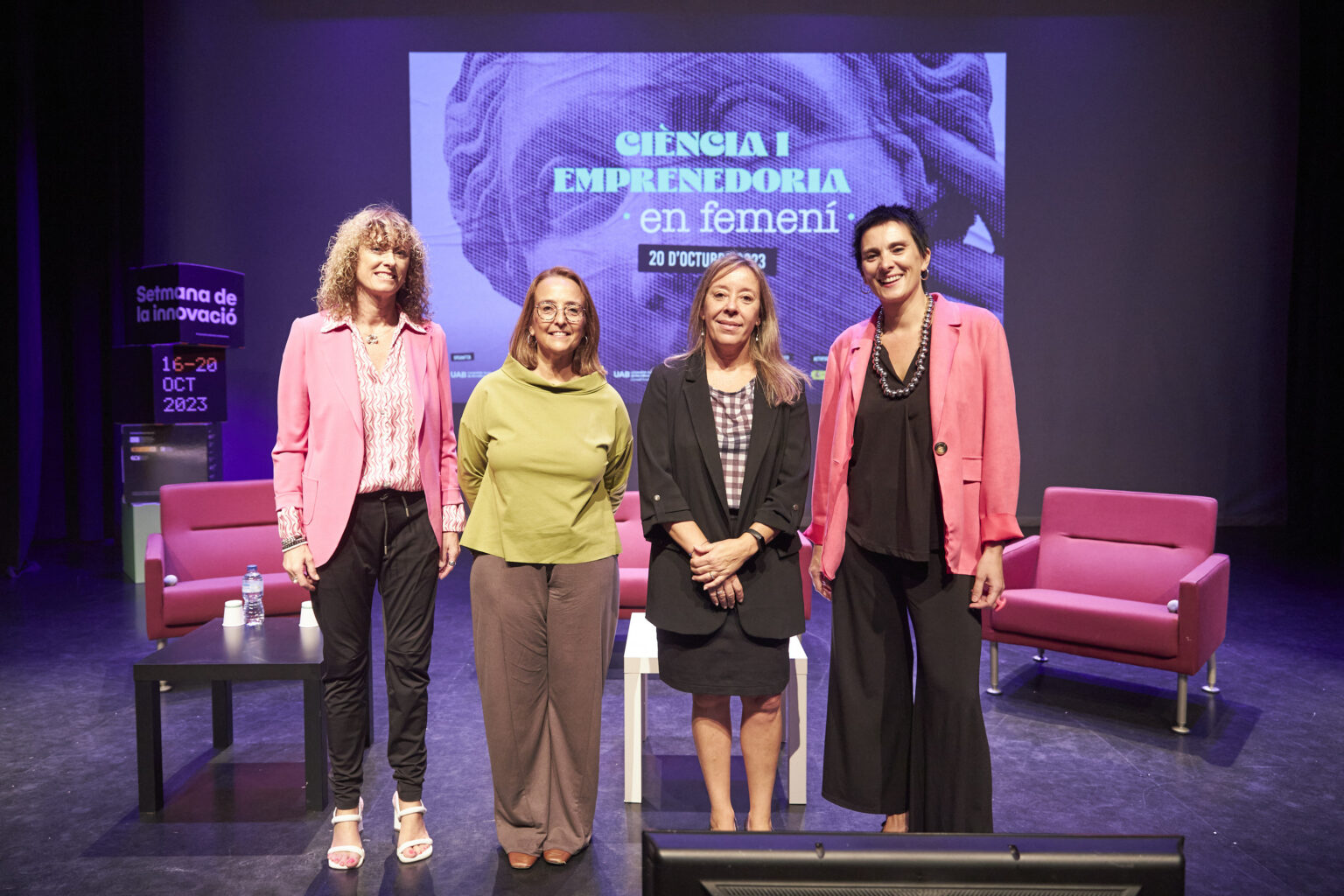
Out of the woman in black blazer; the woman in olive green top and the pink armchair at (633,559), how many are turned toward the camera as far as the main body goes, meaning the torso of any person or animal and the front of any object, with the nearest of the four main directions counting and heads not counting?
3

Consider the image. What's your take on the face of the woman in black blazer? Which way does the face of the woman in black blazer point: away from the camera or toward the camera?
toward the camera

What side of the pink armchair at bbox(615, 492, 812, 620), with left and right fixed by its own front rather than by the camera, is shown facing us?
front

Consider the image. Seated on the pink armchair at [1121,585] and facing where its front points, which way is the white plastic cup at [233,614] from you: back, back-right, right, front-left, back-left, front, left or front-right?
front

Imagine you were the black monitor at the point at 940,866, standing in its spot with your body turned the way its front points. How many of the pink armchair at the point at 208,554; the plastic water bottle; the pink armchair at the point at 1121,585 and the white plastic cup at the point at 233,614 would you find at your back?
0

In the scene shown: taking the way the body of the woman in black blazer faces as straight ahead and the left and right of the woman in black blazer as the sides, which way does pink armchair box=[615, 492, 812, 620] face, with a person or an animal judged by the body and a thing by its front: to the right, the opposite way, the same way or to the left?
the same way

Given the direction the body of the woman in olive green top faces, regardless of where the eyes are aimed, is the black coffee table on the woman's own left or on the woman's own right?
on the woman's own right

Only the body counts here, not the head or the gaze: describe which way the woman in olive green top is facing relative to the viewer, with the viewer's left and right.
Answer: facing the viewer

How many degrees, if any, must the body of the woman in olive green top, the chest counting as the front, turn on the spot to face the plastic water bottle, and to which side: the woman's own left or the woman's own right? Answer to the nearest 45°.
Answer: approximately 135° to the woman's own right

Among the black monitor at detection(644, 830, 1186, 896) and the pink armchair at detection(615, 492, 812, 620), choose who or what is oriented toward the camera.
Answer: the pink armchair

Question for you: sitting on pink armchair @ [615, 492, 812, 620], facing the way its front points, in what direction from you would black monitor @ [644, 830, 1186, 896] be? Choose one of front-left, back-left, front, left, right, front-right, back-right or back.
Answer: front

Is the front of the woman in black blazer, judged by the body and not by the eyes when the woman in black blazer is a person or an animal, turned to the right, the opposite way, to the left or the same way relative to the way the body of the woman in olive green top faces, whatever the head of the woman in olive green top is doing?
the same way

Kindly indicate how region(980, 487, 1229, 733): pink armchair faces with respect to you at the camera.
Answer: facing the viewer and to the left of the viewer

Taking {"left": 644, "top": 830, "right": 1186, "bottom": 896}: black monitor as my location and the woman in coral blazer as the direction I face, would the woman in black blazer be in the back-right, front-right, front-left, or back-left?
front-left

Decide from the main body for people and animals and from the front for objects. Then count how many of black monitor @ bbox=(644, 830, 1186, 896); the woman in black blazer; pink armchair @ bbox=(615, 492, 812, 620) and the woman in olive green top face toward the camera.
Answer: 3

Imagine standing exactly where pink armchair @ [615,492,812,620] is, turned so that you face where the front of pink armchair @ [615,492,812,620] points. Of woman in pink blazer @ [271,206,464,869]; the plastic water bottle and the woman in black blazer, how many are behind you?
0

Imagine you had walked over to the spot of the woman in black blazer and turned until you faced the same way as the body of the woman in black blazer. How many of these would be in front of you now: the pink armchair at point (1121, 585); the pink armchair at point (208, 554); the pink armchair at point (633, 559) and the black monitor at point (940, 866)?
1

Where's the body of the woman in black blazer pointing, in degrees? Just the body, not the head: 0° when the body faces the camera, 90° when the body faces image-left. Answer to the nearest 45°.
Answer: approximately 0°

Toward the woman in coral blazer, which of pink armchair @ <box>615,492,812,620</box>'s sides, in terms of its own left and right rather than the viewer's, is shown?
front

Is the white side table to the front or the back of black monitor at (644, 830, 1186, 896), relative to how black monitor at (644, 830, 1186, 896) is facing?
to the front
